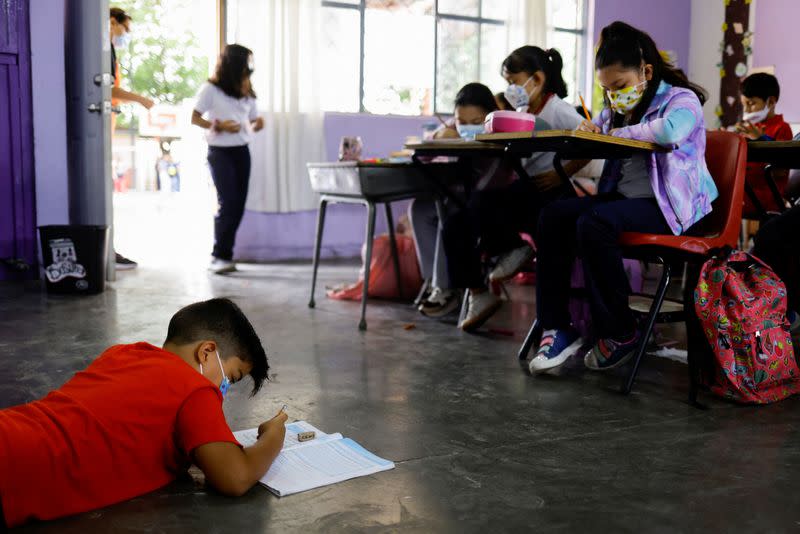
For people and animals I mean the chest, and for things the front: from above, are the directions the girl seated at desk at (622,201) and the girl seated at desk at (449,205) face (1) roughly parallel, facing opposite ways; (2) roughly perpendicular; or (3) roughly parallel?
roughly parallel

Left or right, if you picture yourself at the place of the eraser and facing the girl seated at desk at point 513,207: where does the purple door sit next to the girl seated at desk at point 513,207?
left

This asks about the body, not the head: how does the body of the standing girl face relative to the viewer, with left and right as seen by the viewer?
facing the viewer and to the right of the viewer

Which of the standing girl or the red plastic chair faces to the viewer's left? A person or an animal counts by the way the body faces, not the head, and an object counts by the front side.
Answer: the red plastic chair

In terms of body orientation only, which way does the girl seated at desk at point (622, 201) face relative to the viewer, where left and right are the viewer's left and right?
facing the viewer and to the left of the viewer

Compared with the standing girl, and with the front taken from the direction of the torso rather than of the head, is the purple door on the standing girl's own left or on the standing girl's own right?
on the standing girl's own right

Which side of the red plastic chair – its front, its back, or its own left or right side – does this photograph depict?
left

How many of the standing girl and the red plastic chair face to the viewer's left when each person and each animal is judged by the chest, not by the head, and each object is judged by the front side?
1

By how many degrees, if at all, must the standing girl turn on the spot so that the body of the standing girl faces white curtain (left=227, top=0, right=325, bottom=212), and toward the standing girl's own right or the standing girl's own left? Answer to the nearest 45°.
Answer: approximately 90° to the standing girl's own left

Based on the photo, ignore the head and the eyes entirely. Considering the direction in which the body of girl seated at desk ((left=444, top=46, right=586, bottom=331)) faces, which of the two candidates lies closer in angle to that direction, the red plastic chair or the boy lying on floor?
the boy lying on floor

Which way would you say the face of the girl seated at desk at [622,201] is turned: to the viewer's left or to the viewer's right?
to the viewer's left

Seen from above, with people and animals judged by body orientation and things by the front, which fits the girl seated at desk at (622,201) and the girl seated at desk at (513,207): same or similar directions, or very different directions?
same or similar directions
